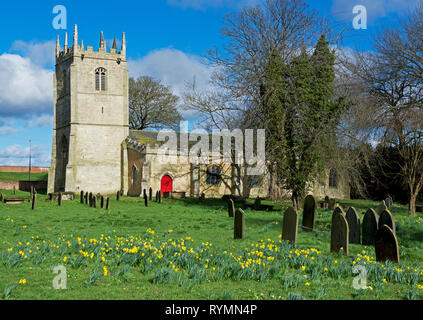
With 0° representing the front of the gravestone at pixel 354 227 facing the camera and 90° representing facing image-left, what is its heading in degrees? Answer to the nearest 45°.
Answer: approximately 45°

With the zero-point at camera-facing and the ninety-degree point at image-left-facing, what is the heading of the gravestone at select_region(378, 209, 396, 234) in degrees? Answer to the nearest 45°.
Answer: approximately 45°

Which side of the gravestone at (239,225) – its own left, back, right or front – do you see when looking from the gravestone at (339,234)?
left

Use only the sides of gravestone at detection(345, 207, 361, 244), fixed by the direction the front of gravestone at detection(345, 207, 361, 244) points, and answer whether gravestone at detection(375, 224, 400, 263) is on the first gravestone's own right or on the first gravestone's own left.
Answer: on the first gravestone's own left

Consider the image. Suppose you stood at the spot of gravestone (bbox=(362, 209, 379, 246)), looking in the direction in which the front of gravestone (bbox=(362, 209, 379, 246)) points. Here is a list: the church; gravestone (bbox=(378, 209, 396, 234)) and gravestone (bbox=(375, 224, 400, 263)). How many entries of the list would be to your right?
1
